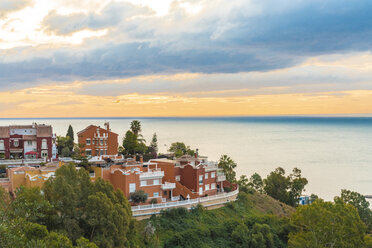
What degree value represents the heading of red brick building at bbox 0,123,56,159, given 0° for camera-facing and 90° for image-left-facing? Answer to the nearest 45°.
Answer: approximately 0°

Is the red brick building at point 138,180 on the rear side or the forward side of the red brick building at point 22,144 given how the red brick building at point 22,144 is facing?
on the forward side

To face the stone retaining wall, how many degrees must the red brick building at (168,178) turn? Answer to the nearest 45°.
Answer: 0° — it already faces it

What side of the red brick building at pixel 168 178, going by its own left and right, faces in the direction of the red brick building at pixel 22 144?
back

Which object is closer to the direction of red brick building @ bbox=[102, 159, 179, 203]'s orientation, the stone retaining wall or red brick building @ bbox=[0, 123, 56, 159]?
the stone retaining wall

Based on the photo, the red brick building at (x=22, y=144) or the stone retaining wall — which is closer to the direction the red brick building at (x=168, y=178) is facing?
the stone retaining wall

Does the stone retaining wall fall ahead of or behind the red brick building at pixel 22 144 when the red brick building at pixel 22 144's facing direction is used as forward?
ahead

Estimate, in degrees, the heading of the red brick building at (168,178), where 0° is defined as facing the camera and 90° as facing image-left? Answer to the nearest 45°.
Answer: approximately 315°

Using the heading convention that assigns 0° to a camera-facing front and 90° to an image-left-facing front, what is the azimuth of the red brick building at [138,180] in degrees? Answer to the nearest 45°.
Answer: approximately 315°

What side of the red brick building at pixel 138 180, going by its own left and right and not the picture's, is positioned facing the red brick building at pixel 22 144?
back
